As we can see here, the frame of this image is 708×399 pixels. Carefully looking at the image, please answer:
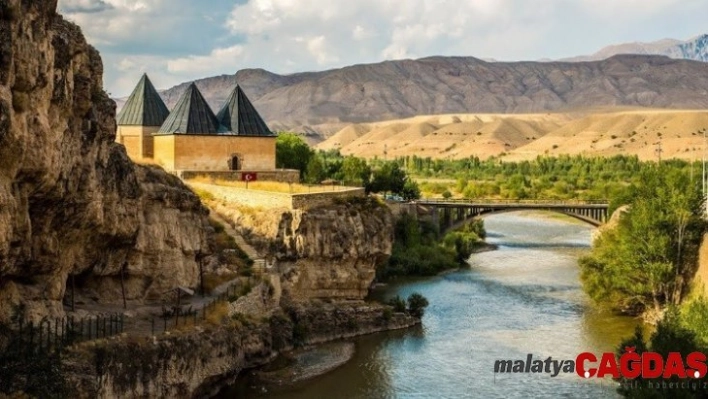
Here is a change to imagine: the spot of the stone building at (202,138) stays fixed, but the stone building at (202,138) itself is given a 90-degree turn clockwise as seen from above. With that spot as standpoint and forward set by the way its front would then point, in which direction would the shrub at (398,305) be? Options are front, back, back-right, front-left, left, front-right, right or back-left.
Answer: back-left

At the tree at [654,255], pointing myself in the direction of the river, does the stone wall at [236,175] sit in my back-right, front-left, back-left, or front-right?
front-right

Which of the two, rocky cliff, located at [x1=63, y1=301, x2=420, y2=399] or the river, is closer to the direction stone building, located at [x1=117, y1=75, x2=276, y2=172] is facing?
the rocky cliff

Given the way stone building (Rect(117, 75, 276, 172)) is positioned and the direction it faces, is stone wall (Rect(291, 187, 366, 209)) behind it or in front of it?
in front

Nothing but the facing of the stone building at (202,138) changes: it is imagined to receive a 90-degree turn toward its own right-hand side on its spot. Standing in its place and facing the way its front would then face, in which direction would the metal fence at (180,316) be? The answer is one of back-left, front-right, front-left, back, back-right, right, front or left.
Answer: left

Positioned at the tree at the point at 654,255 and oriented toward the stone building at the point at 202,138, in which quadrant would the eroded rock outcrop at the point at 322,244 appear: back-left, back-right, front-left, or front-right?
front-left

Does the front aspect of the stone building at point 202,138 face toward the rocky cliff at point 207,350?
yes

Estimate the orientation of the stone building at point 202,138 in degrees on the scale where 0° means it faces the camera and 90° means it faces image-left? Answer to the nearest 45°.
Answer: approximately 0°

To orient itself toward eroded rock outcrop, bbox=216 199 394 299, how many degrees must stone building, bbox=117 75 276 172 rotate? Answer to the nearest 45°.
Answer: approximately 45° to its left

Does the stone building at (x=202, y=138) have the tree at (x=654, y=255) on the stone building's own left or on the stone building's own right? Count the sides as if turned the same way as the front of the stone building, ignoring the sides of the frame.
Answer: on the stone building's own left

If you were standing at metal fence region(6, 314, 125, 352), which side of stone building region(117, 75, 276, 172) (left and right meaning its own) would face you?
front

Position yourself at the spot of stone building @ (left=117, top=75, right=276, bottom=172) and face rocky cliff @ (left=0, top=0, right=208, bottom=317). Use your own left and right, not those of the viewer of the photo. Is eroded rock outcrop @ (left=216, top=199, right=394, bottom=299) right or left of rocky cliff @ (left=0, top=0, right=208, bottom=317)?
left
